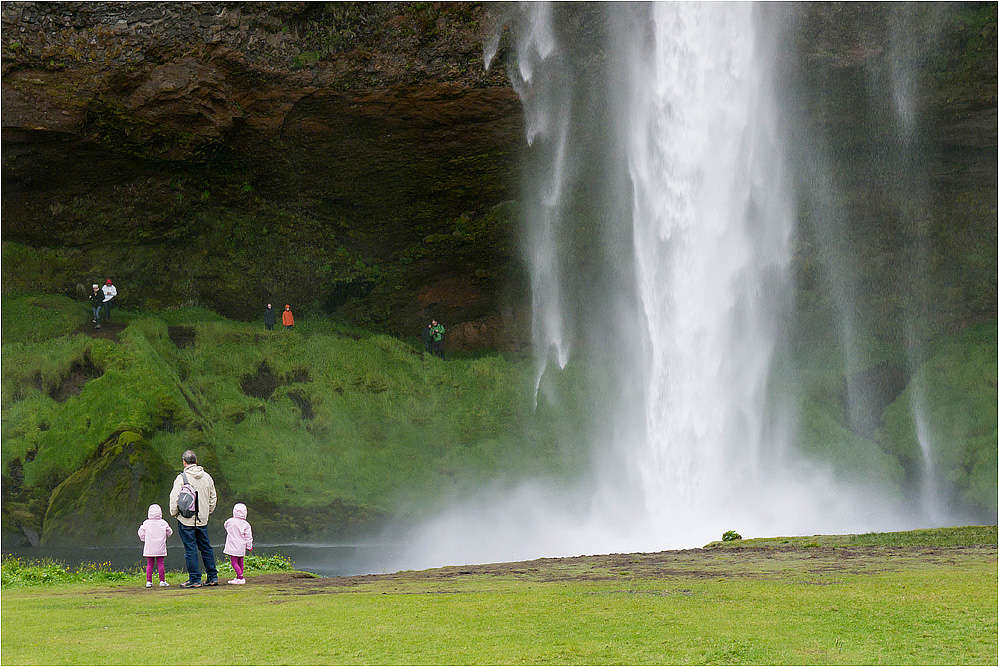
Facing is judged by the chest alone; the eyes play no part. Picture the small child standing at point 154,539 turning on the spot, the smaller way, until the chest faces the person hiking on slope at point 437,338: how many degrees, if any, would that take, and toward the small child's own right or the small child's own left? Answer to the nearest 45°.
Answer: approximately 45° to the small child's own right

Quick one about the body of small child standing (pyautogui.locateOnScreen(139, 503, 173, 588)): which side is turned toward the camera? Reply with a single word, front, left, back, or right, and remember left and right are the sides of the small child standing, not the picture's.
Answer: back

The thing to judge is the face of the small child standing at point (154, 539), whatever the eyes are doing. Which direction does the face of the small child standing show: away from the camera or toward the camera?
away from the camera

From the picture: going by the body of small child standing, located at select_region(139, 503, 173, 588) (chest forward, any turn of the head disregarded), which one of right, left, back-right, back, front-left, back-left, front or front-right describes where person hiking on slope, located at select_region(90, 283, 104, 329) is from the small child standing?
front

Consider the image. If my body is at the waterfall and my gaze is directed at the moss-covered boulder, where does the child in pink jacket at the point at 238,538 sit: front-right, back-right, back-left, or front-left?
front-left

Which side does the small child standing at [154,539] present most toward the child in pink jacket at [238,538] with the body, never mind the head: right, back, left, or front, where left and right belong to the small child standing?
right

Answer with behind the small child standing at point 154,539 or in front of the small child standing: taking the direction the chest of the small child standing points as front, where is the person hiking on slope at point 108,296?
in front

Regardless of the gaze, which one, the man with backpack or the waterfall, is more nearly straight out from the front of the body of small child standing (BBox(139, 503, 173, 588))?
the waterfall

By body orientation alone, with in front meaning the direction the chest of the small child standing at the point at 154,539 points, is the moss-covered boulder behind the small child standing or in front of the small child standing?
in front

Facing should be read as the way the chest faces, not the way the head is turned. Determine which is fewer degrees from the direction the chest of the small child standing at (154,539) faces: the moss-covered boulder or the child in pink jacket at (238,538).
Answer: the moss-covered boulder

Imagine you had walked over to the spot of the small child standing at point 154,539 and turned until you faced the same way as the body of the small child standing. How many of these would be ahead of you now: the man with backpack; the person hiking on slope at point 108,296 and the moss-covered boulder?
2

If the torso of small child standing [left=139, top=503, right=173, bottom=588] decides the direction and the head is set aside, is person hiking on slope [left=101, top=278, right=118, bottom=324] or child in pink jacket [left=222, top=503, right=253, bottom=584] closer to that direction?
the person hiking on slope
